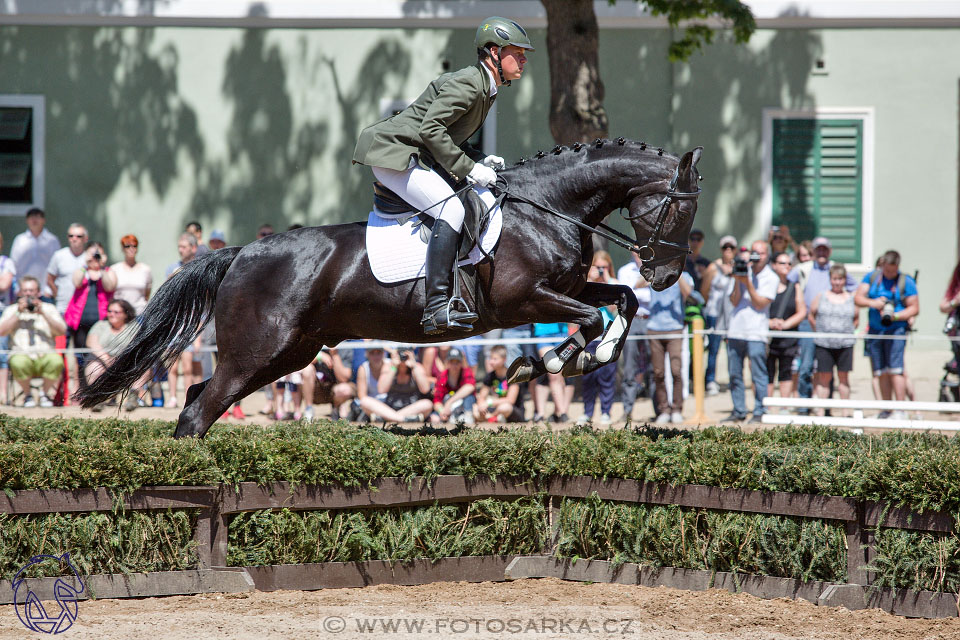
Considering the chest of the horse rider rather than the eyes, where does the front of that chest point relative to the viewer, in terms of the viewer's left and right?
facing to the right of the viewer

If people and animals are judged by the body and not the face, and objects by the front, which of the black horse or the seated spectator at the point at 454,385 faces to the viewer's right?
the black horse

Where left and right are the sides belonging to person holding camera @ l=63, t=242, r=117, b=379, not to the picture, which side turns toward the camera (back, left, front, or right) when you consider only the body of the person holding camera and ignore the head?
front

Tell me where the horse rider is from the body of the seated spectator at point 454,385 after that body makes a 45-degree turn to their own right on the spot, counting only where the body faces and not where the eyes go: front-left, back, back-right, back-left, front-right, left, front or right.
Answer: front-left

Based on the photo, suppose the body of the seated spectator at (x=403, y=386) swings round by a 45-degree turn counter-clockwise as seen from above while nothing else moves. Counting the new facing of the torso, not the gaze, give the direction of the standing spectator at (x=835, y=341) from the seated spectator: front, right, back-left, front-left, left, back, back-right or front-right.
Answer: front-left

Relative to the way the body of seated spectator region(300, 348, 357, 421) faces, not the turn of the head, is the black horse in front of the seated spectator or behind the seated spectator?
in front

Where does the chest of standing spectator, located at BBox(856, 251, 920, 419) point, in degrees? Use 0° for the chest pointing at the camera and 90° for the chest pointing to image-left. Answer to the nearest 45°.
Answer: approximately 0°

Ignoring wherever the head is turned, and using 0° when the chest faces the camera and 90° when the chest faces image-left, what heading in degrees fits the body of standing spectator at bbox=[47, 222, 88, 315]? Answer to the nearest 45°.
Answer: approximately 0°

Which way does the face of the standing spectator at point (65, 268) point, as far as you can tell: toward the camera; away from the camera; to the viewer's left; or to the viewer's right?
toward the camera

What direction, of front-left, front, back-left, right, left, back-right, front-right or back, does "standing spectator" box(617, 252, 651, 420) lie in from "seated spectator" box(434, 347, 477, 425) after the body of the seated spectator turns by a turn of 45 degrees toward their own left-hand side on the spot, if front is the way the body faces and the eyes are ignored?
front-left

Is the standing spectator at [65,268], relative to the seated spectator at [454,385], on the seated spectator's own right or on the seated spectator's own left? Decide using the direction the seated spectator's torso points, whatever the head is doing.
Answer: on the seated spectator's own right

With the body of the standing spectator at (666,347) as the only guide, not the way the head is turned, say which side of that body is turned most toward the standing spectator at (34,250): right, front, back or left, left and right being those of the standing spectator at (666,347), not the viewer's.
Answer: right

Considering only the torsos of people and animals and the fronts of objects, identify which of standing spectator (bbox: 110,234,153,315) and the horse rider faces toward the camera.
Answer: the standing spectator

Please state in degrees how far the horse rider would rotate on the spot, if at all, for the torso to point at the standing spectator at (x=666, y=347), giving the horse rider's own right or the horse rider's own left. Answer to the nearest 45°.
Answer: approximately 45° to the horse rider's own left

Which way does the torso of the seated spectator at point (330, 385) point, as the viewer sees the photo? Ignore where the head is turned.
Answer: toward the camera

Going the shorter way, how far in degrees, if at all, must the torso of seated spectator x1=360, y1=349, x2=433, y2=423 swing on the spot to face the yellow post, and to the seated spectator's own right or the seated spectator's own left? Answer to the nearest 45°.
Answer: approximately 90° to the seated spectator's own left

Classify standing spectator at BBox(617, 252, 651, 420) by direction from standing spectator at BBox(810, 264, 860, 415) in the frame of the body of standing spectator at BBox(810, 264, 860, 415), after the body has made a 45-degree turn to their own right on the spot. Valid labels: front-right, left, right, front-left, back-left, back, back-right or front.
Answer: front-right

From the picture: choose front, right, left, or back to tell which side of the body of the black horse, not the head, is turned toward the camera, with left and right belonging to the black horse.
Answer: right

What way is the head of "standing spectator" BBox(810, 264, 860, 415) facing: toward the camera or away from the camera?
toward the camera
